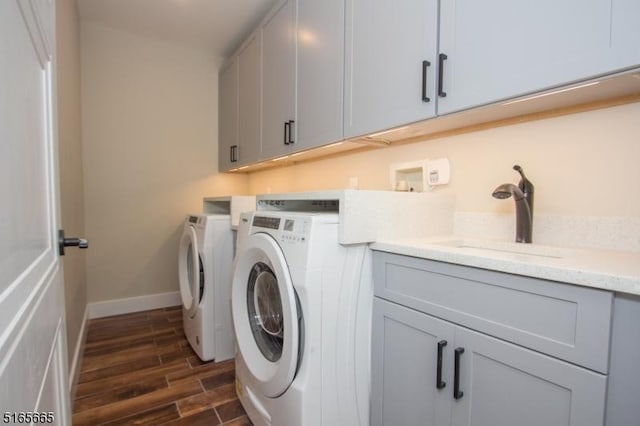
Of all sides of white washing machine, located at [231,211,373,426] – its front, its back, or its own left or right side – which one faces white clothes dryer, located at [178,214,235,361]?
right

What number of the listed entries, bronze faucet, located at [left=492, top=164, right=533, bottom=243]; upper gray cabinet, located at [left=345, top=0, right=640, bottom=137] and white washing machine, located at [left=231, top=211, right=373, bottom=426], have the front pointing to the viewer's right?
0

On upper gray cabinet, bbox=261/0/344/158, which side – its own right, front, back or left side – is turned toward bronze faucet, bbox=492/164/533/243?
left

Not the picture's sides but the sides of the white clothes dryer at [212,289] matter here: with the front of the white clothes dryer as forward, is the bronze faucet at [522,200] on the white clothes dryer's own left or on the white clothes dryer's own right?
on the white clothes dryer's own left

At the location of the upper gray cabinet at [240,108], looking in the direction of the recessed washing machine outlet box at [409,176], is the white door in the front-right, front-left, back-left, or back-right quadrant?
front-right

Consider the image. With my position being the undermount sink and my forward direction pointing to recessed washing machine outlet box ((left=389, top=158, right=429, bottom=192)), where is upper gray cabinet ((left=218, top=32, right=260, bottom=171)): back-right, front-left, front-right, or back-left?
front-left

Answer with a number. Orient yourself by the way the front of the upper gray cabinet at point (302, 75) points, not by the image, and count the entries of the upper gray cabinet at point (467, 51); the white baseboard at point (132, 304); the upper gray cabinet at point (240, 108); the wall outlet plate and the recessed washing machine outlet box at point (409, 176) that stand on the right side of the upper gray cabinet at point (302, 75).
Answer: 2

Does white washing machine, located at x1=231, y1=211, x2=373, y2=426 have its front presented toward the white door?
yes

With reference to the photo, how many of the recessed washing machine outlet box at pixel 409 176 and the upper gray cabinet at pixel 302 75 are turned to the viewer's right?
0

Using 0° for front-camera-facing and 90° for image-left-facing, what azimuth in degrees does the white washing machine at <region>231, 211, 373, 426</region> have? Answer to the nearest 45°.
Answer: approximately 45°

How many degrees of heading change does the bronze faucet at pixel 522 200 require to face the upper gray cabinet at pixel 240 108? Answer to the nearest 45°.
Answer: approximately 45° to its right

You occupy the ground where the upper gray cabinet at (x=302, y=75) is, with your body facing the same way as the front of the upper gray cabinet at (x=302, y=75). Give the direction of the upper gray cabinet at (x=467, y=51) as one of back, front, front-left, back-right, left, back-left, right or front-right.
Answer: left

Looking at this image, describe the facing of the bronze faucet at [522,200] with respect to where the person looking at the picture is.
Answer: facing the viewer and to the left of the viewer

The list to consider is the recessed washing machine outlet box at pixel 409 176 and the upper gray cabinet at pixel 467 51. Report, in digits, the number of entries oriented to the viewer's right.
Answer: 0

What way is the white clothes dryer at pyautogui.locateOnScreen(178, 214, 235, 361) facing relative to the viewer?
to the viewer's left

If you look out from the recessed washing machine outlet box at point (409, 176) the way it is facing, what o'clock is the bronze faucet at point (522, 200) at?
The bronze faucet is roughly at 9 o'clock from the recessed washing machine outlet box.

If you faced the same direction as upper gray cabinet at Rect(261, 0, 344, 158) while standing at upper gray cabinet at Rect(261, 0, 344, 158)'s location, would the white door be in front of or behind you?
in front
